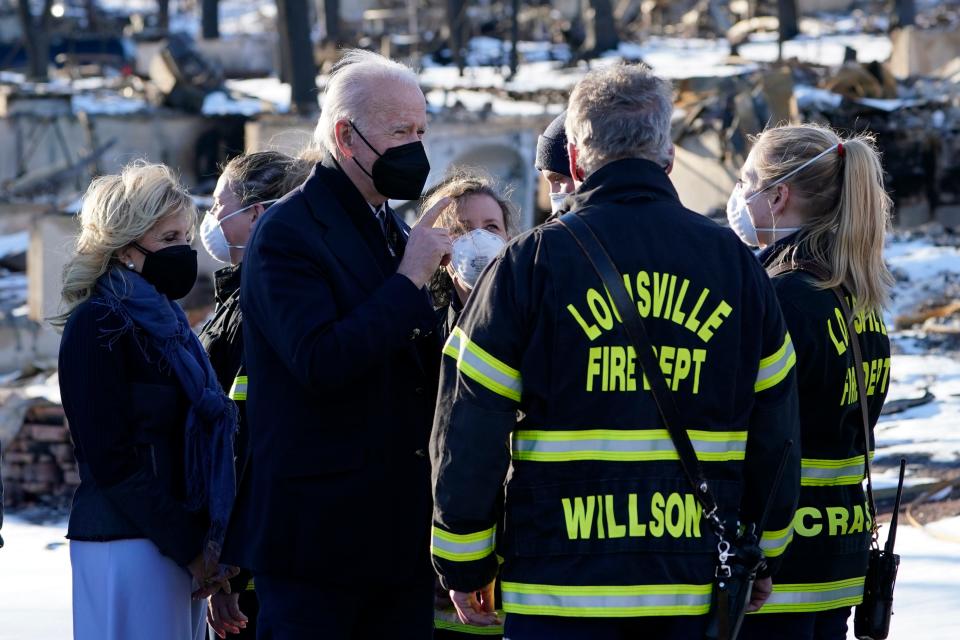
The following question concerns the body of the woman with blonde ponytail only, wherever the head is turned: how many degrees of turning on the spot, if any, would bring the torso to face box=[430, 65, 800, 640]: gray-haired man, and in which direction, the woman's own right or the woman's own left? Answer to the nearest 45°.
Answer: approximately 90° to the woman's own left

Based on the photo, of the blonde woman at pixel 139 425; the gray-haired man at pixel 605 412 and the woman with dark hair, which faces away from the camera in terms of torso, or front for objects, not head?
the gray-haired man

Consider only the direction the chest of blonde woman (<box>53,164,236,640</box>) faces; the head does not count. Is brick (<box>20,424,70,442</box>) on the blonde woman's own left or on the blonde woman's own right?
on the blonde woman's own left

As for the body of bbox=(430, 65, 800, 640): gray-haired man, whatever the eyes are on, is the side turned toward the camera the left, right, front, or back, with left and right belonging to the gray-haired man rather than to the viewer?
back

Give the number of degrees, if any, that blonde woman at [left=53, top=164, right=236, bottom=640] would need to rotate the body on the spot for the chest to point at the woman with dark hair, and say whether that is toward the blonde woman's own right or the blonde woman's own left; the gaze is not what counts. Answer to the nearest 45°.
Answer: approximately 45° to the blonde woman's own left

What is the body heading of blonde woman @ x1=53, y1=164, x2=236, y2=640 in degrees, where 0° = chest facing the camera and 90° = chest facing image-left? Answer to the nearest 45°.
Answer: approximately 270°

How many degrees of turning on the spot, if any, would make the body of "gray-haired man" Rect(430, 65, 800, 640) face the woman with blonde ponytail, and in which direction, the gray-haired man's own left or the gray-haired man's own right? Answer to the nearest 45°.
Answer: approximately 45° to the gray-haired man's own right

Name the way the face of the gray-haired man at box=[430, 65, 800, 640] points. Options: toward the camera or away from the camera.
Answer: away from the camera

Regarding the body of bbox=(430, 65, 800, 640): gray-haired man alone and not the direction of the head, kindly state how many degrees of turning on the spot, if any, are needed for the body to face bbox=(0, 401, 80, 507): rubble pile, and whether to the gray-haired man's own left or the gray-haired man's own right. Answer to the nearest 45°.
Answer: approximately 45° to the gray-haired man's own left

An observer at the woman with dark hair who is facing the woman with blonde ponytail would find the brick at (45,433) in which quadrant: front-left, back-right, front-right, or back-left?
back-left
